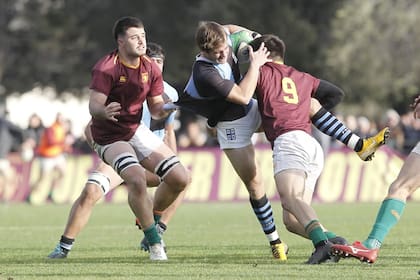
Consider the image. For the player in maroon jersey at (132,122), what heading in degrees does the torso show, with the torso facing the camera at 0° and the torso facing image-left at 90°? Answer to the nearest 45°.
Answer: approximately 315°

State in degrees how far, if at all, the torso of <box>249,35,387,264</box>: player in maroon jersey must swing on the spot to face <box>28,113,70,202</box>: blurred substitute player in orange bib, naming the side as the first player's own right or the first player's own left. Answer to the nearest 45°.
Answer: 0° — they already face them

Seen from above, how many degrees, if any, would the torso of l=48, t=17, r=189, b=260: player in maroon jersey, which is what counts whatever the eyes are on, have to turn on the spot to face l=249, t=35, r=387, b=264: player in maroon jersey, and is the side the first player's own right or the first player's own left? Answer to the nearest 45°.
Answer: approximately 45° to the first player's own left

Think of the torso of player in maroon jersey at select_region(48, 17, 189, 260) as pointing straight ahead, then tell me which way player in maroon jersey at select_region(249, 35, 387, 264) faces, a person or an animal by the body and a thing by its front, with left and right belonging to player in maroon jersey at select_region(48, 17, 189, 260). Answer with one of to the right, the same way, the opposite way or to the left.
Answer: the opposite way

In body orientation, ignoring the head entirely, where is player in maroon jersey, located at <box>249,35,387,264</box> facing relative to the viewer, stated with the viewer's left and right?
facing away from the viewer and to the left of the viewer

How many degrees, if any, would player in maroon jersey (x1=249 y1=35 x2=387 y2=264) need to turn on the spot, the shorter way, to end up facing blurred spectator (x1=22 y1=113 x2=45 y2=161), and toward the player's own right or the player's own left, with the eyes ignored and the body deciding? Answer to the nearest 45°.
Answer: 0° — they already face them

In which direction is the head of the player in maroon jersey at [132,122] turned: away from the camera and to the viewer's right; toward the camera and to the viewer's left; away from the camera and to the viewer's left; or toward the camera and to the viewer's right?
toward the camera and to the viewer's right

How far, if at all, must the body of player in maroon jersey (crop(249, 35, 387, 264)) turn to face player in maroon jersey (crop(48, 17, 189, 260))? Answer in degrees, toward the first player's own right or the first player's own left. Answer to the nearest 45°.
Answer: approximately 45° to the first player's own left

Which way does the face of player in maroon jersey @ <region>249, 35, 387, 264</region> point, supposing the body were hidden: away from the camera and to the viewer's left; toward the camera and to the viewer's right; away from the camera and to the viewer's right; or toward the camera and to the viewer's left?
away from the camera and to the viewer's left

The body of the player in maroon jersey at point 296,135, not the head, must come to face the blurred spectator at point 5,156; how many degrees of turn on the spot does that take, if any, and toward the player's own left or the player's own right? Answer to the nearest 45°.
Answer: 0° — they already face them
